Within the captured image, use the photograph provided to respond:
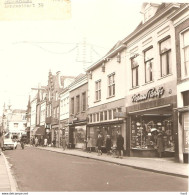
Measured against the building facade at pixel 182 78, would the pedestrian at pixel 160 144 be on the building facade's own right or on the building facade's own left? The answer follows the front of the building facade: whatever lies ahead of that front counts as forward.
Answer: on the building facade's own right

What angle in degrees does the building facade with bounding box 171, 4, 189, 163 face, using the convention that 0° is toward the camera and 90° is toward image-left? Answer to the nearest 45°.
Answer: approximately 45°
